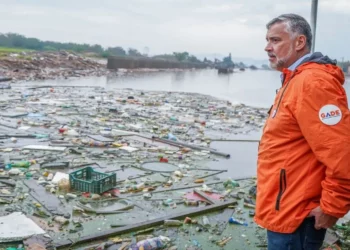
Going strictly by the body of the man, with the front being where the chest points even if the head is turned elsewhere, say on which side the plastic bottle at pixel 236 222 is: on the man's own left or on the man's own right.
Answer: on the man's own right

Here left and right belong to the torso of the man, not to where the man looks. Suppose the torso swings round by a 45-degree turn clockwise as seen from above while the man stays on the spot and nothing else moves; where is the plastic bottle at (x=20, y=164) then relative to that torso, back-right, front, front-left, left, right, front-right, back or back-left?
front

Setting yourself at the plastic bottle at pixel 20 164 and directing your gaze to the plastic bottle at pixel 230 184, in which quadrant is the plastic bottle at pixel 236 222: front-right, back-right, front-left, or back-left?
front-right

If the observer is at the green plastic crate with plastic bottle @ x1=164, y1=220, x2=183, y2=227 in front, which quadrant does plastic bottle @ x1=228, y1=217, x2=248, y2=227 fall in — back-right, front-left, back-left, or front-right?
front-left

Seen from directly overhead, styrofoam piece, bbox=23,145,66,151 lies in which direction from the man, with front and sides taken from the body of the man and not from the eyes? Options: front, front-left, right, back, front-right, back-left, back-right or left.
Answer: front-right

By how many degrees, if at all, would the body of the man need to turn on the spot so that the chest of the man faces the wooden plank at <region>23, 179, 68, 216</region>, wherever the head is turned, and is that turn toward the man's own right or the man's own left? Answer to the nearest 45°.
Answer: approximately 45° to the man's own right

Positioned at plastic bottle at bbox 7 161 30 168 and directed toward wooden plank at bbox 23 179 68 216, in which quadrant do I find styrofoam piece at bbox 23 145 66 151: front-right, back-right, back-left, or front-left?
back-left

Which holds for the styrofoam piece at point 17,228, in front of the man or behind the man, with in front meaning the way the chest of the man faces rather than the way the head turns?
in front

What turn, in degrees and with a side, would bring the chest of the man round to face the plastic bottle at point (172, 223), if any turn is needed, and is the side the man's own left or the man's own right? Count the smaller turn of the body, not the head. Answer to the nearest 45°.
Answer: approximately 45° to the man's own right

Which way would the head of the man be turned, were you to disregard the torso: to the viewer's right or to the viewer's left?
to the viewer's left

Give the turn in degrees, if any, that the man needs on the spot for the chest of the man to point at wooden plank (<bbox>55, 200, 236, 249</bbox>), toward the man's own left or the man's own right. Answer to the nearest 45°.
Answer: approximately 45° to the man's own right

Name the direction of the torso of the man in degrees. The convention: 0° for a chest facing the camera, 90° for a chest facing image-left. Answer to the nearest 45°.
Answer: approximately 90°

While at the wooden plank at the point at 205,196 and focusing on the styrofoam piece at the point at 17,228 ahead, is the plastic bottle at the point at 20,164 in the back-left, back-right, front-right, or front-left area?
front-right
